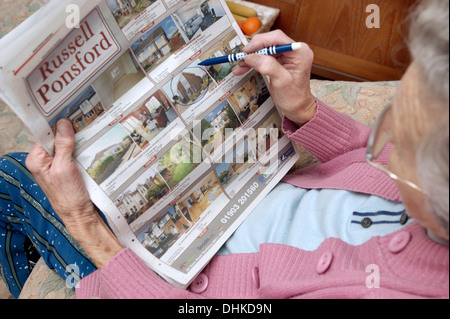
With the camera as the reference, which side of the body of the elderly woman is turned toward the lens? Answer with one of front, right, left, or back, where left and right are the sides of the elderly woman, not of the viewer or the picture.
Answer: left

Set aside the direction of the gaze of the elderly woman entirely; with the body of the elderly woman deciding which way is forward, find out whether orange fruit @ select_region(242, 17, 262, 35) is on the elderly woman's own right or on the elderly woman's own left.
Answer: on the elderly woman's own right
